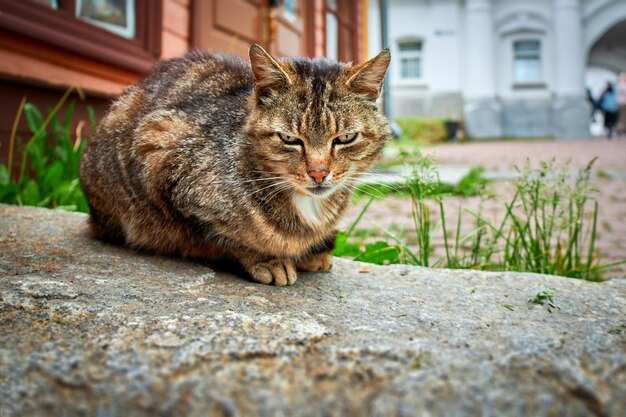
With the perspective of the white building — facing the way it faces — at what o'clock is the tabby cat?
The tabby cat is roughly at 12 o'clock from the white building.

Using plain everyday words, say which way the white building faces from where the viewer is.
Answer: facing the viewer

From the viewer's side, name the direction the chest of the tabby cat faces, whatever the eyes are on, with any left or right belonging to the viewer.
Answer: facing the viewer and to the right of the viewer

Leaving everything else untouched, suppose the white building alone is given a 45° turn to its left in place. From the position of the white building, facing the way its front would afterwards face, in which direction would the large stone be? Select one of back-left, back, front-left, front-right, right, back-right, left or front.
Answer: front-right

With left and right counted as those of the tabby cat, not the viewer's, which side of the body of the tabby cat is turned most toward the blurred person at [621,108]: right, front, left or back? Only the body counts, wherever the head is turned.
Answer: left

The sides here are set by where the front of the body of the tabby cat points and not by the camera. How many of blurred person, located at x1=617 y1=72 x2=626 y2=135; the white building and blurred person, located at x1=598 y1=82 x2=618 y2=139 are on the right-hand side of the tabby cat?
0

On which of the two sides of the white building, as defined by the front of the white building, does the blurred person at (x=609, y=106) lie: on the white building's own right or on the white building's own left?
on the white building's own left

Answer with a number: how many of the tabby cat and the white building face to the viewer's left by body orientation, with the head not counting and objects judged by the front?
0
